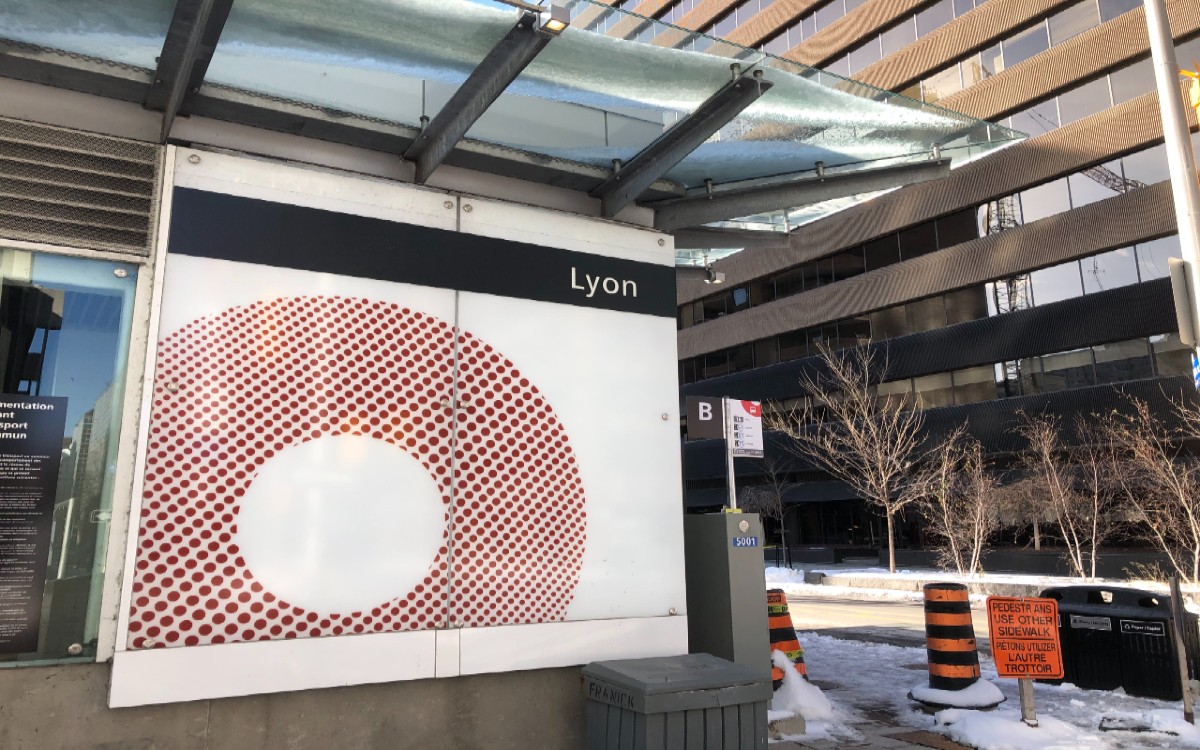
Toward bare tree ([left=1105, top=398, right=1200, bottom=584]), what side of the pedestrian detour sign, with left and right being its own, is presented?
back

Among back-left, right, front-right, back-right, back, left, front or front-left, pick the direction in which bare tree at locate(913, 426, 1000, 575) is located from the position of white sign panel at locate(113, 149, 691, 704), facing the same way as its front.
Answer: left

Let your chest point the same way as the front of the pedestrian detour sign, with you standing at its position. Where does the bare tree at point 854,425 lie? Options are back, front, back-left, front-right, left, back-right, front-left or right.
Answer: back

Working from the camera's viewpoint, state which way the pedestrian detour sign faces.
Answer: facing the viewer

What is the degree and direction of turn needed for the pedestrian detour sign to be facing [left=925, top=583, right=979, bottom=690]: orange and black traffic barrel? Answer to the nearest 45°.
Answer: approximately 135° to its right

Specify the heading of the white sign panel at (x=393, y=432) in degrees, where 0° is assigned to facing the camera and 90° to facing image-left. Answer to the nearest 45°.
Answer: approximately 315°

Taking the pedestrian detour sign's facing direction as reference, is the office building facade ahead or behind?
behind

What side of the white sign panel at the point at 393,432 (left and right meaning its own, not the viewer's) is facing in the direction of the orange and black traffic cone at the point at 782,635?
left

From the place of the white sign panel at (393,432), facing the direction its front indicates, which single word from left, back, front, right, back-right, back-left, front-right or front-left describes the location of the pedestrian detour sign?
front-left

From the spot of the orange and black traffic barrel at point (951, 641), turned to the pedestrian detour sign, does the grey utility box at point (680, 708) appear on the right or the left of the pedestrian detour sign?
right

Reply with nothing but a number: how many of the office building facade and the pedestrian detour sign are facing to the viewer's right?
0

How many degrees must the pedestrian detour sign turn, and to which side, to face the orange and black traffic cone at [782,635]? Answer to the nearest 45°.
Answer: approximately 90° to its right

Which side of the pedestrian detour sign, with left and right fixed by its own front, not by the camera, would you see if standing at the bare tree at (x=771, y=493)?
back
